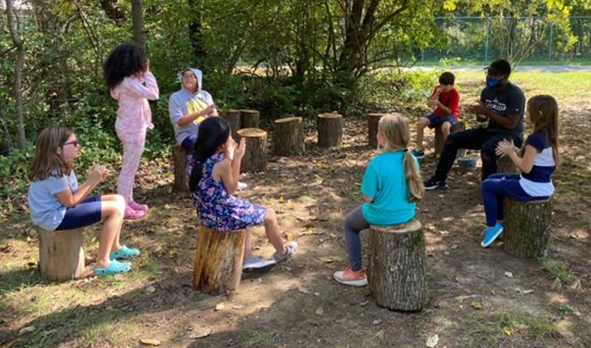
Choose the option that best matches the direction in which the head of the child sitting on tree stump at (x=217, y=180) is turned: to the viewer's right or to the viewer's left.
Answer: to the viewer's right

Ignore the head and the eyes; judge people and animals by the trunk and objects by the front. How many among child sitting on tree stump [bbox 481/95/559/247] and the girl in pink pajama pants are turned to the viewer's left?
1

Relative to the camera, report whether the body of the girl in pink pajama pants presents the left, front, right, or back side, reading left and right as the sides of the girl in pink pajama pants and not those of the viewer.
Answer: right

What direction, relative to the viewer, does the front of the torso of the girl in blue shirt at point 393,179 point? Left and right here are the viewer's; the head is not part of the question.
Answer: facing away from the viewer and to the left of the viewer

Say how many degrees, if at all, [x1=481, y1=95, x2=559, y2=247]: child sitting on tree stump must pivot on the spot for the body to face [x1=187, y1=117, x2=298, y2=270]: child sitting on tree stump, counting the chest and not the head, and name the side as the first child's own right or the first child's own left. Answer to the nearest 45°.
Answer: approximately 45° to the first child's own left

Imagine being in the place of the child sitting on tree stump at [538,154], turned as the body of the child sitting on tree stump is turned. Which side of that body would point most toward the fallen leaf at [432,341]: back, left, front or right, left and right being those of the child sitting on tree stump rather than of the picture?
left

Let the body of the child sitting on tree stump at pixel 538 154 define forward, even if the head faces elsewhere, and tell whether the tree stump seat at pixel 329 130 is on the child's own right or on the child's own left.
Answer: on the child's own right

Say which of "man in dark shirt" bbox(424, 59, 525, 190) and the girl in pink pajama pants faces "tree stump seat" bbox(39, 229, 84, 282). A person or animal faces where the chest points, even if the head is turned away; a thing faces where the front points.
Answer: the man in dark shirt

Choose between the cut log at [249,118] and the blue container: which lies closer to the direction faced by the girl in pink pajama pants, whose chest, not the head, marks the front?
the blue container

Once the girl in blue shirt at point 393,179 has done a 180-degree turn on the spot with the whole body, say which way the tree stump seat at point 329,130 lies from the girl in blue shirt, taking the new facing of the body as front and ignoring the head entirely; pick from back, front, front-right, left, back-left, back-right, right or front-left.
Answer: back-left

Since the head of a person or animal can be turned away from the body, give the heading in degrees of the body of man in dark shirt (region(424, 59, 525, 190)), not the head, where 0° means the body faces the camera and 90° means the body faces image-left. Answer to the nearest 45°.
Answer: approximately 45°

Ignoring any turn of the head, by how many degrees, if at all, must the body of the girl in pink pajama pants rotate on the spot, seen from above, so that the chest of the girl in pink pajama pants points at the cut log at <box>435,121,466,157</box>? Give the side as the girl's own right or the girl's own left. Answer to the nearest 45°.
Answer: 0° — they already face it

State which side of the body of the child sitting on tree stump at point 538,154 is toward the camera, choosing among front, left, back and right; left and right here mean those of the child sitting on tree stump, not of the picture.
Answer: left

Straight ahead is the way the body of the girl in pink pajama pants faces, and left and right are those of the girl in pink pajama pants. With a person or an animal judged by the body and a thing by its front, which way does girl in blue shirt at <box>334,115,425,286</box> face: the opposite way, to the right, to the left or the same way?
to the left
